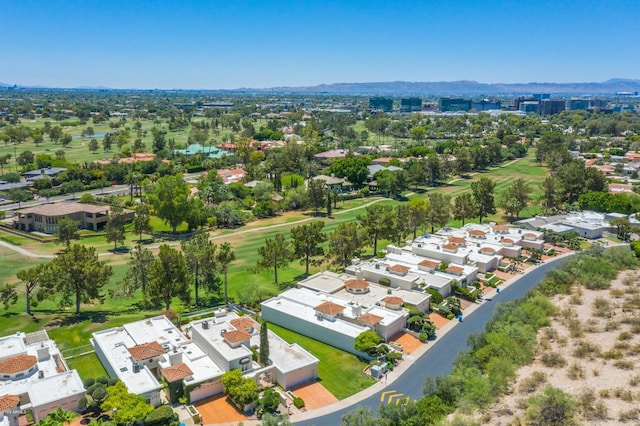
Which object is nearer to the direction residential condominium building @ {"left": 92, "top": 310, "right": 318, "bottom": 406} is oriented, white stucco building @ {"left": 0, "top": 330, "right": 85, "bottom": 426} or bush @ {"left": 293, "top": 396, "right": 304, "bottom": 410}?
the bush

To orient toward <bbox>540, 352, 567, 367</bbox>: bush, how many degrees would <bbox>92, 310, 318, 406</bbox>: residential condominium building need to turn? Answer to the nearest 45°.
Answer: approximately 45° to its left

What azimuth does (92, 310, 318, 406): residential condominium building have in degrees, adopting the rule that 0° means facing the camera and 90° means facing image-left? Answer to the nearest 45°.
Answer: approximately 315°

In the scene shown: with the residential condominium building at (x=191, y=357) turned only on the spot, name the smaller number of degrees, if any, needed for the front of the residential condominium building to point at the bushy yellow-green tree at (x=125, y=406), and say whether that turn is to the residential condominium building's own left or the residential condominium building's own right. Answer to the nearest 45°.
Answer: approximately 90° to the residential condominium building's own right

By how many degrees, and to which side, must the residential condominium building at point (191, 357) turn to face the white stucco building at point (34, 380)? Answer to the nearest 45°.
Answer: approximately 135° to its right

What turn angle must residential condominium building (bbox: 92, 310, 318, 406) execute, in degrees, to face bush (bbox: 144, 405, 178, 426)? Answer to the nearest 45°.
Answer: approximately 45° to its right
